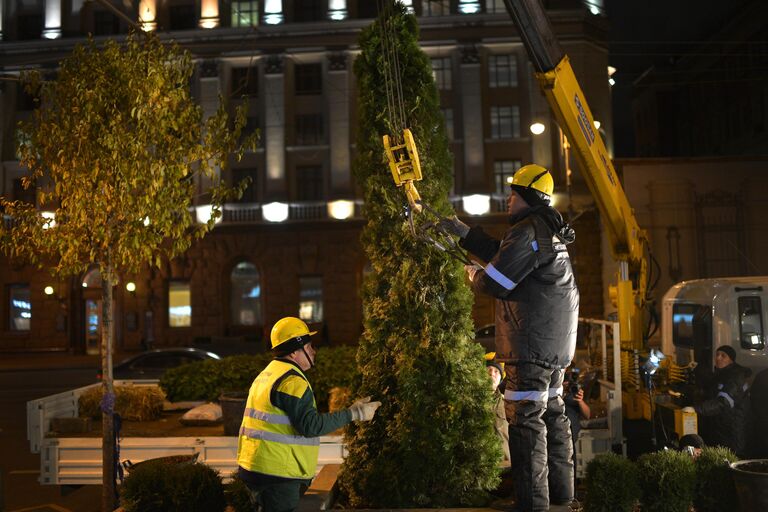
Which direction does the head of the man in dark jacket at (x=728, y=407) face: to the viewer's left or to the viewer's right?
to the viewer's left

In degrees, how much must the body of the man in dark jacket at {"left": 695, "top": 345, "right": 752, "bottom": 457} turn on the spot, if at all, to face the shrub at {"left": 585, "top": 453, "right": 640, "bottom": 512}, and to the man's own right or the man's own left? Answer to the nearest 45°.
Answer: approximately 90° to the man's own left

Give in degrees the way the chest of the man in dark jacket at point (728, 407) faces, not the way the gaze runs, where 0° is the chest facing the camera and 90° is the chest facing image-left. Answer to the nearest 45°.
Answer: approximately 90°

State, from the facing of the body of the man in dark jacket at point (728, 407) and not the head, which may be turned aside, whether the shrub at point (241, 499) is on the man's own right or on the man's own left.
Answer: on the man's own left
